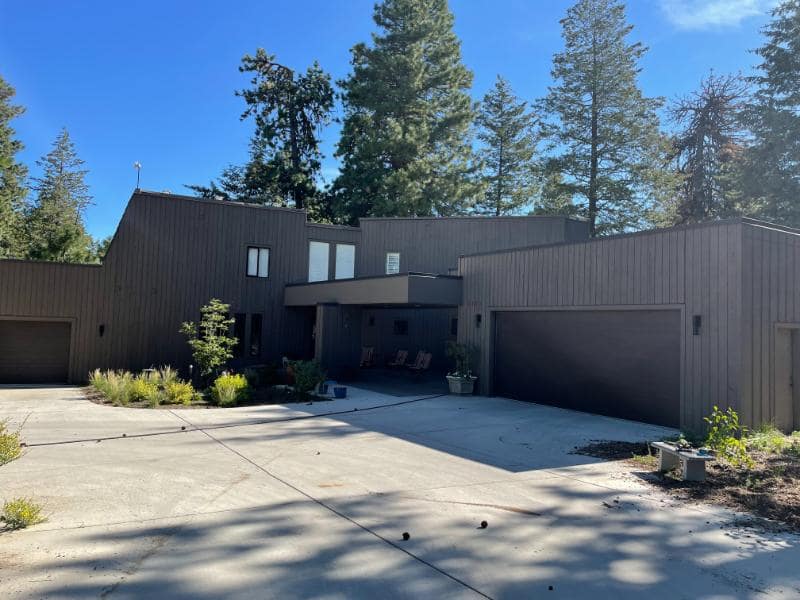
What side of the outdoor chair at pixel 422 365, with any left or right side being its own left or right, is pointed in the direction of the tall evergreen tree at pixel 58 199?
right

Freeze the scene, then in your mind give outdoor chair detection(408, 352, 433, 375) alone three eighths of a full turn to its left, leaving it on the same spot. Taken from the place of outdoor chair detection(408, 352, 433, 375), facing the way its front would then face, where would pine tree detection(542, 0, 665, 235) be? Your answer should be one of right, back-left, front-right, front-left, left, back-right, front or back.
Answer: front-left

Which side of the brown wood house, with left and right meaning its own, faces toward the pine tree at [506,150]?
back

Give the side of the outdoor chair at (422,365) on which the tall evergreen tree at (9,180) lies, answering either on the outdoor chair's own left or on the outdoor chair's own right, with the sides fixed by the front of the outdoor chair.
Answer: on the outdoor chair's own right

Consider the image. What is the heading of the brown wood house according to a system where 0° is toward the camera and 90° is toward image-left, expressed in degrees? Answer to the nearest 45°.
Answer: approximately 0°

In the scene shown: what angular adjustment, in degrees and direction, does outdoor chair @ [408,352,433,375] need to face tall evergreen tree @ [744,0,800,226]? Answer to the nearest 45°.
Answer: approximately 135° to its left

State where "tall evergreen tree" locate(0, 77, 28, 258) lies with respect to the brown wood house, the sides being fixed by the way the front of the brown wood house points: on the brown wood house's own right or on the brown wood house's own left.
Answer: on the brown wood house's own right

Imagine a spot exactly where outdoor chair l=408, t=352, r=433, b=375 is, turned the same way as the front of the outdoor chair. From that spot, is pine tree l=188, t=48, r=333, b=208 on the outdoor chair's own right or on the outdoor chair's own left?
on the outdoor chair's own right
